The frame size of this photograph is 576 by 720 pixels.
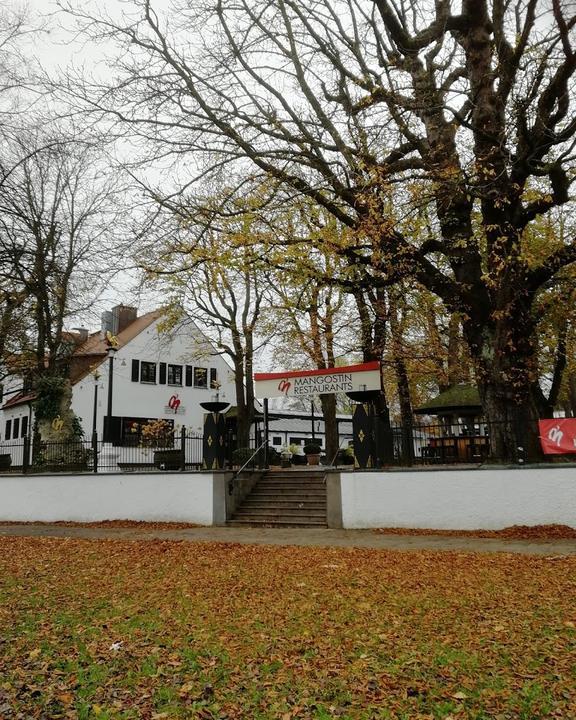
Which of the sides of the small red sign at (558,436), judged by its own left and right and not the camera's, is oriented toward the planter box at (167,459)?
right

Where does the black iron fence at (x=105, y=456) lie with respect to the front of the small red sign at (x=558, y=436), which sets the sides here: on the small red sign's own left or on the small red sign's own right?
on the small red sign's own right

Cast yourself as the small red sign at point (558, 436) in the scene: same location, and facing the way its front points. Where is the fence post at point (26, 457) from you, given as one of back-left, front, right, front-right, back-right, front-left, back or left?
right

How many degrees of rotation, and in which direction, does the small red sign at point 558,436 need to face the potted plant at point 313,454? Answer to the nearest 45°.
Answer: approximately 135° to its right

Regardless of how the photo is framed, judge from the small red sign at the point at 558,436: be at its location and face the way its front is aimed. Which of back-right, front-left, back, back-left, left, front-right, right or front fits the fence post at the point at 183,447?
right

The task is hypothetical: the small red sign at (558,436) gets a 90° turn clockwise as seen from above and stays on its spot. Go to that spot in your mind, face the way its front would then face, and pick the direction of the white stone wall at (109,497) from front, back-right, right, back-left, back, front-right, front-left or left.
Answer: front

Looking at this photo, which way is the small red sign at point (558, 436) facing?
toward the camera
